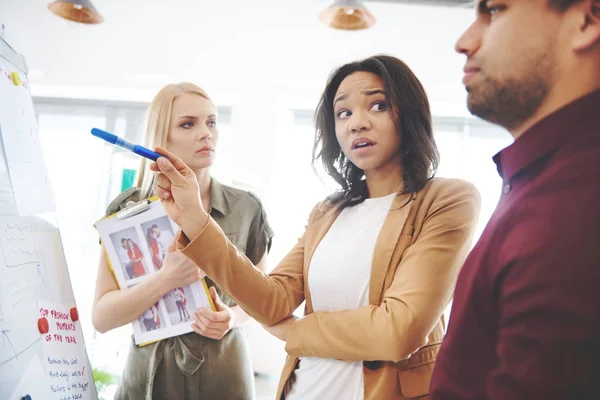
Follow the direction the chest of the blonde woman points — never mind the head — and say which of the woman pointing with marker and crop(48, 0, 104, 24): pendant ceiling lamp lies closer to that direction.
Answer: the woman pointing with marker

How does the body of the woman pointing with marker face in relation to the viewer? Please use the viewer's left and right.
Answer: facing the viewer and to the left of the viewer

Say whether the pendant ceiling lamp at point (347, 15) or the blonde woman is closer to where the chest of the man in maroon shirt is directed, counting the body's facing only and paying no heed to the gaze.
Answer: the blonde woman

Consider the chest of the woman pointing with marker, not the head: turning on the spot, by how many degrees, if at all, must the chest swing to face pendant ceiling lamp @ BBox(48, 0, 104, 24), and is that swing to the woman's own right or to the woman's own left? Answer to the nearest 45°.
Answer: approximately 90° to the woman's own right

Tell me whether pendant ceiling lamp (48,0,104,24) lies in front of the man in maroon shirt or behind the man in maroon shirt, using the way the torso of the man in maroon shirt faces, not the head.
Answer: in front

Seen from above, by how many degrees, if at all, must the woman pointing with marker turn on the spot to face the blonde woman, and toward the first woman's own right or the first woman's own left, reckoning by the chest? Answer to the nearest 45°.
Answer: approximately 90° to the first woman's own right

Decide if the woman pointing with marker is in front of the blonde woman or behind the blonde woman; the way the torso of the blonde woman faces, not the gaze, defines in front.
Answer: in front

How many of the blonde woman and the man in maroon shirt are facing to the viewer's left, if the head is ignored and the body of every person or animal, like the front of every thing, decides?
1

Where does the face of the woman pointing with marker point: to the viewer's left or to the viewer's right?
to the viewer's left

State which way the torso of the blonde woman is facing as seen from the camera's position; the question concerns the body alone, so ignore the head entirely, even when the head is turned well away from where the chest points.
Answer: toward the camera

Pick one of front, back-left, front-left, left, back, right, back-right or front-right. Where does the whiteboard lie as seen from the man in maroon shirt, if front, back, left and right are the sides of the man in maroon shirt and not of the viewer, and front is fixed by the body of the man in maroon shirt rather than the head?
front

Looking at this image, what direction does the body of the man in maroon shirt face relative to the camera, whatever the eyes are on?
to the viewer's left
